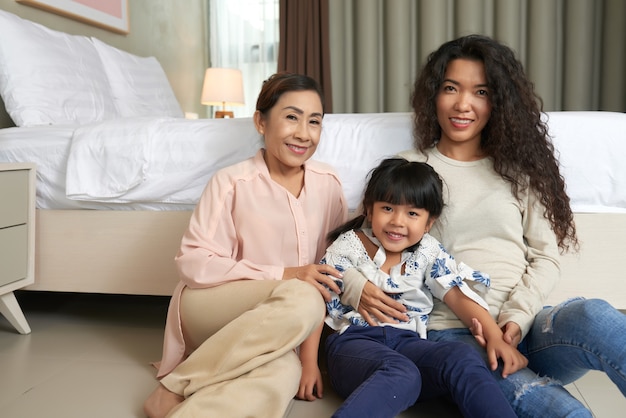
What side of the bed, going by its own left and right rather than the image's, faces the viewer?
right

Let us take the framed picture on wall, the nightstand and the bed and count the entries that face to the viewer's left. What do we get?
0

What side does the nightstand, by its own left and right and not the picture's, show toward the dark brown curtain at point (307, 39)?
left

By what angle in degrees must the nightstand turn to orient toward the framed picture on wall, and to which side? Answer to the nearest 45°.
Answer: approximately 135° to its left

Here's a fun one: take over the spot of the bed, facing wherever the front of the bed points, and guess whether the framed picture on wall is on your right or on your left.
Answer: on your left

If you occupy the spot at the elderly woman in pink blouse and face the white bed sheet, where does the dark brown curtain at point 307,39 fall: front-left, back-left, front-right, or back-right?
front-right

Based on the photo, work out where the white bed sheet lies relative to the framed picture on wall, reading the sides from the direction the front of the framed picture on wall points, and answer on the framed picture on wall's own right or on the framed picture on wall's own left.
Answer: on the framed picture on wall's own right

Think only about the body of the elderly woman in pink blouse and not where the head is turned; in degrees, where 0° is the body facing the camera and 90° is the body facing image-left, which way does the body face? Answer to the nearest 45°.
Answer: approximately 315°
